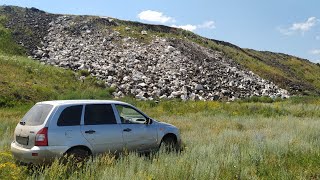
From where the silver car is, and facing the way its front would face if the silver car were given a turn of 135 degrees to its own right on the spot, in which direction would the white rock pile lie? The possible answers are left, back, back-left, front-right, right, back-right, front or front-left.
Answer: back

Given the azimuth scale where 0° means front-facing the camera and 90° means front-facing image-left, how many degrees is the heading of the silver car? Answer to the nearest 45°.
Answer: approximately 225°
